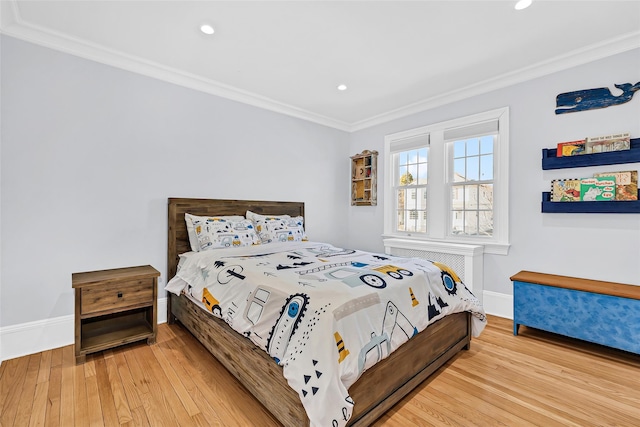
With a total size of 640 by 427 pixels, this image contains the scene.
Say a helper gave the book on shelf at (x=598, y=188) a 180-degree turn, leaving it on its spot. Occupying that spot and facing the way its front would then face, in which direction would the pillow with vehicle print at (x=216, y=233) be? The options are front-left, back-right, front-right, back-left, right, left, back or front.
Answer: back-left

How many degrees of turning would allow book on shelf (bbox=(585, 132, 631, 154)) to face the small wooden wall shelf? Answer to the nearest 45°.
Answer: approximately 90° to its right

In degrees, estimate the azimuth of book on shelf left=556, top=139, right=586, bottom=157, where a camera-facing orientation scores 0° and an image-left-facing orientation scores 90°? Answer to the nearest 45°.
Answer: approximately 0°

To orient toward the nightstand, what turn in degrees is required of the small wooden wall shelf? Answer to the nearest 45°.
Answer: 0° — it already faces it

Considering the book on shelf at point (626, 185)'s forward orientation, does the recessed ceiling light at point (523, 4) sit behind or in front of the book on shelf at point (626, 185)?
in front

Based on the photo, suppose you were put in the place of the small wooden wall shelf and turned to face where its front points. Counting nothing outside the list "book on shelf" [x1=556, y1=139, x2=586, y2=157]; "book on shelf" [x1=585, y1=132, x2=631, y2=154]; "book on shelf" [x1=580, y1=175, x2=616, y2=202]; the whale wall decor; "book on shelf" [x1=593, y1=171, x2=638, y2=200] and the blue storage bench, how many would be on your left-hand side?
6

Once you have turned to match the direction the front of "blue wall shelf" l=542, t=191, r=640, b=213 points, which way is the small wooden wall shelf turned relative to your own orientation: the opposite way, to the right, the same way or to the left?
the same way

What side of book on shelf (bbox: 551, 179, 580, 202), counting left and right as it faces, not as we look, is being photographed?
front

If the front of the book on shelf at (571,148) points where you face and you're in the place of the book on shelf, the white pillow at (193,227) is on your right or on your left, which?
on your right

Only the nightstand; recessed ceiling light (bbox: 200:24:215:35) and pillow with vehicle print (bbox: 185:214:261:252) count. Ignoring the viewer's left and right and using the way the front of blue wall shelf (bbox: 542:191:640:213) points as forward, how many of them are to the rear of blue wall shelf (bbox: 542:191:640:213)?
0

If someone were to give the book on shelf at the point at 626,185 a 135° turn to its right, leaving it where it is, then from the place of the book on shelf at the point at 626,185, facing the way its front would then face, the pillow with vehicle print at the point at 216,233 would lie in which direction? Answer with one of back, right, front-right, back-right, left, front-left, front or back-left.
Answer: left

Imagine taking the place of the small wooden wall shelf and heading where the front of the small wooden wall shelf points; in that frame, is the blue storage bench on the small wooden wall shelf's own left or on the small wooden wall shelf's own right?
on the small wooden wall shelf's own left

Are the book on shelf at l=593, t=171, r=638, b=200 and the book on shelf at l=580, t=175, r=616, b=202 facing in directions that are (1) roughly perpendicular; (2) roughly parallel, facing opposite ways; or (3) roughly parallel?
roughly parallel

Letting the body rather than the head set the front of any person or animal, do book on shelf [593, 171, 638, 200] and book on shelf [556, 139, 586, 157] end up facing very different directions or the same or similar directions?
same or similar directions

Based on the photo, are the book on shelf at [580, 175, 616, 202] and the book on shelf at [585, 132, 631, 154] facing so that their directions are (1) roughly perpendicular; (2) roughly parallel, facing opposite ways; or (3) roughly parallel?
roughly parallel

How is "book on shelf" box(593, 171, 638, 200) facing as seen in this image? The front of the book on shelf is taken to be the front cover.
toward the camera
